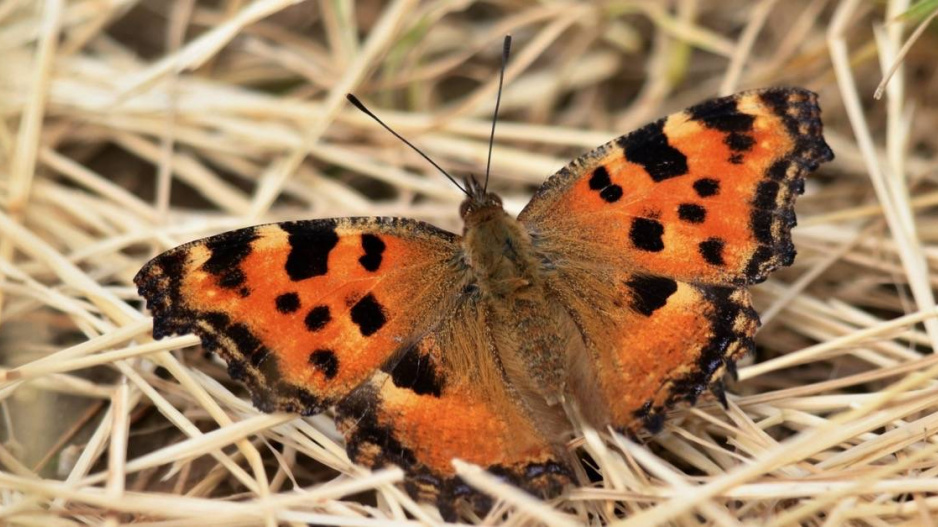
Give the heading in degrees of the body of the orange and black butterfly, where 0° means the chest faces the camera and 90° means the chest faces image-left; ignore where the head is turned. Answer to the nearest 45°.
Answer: approximately 180°
